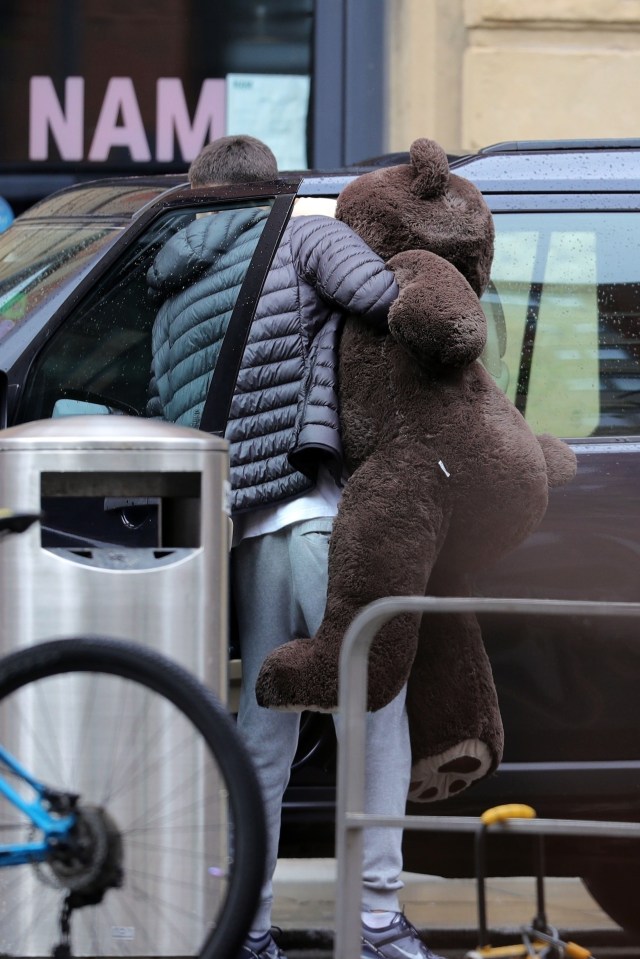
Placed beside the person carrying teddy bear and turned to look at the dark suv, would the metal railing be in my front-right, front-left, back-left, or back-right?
back-right

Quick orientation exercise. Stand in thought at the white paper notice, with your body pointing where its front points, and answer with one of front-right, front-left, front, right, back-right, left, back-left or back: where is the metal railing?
front

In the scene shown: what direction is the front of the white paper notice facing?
toward the camera

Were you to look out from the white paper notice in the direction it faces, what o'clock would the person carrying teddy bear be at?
The person carrying teddy bear is roughly at 12 o'clock from the white paper notice.

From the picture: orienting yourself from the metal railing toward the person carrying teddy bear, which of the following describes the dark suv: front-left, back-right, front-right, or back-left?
front-right

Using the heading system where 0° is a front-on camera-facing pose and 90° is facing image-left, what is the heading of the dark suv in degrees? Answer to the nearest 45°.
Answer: approximately 90°

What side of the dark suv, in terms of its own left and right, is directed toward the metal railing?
left

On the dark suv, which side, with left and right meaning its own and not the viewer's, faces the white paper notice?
right

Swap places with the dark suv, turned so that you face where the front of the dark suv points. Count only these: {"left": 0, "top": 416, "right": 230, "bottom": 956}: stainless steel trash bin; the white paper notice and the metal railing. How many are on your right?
1

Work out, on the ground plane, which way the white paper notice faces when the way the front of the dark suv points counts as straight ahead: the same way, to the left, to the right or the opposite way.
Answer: to the left

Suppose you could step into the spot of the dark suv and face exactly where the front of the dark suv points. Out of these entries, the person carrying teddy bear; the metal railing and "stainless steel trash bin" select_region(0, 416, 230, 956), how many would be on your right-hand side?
0
